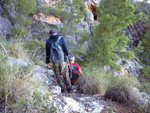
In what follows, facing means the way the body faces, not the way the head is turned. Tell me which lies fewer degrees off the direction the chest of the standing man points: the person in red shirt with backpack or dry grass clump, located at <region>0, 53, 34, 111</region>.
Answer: the person in red shirt with backpack

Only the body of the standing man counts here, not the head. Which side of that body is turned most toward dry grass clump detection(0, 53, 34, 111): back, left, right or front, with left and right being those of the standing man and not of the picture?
back

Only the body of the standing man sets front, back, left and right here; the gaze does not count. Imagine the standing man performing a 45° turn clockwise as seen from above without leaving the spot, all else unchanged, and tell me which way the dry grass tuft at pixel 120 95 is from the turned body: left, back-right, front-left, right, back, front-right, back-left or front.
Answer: front-right

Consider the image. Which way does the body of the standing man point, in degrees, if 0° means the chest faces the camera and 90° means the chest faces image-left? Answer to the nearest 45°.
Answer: approximately 180°

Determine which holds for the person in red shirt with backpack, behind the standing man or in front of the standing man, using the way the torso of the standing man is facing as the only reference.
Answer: in front
